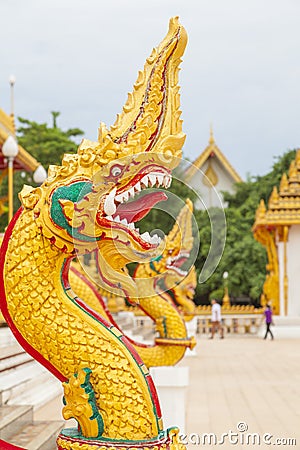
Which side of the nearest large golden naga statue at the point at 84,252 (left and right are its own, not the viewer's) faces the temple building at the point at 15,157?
left

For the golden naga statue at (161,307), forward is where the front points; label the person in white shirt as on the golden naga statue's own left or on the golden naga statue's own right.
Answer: on the golden naga statue's own left

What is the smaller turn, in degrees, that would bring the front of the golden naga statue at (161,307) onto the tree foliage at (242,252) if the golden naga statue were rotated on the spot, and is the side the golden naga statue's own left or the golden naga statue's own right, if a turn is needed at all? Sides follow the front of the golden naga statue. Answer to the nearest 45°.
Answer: approximately 90° to the golden naga statue's own left

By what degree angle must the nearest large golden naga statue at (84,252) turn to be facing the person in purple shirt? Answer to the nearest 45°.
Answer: approximately 90° to its left

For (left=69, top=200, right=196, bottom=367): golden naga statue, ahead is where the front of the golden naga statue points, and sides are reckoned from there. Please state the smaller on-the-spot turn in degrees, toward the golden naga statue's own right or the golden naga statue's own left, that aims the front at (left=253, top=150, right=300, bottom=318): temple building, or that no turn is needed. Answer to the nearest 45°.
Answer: approximately 90° to the golden naga statue's own left

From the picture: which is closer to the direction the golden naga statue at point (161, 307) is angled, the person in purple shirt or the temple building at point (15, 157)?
the person in purple shirt

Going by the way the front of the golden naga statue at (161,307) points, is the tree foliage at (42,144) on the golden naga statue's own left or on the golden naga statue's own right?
on the golden naga statue's own left

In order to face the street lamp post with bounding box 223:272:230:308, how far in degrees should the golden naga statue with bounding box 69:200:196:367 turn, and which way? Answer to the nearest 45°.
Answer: approximately 90° to its left

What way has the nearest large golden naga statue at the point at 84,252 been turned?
to the viewer's right

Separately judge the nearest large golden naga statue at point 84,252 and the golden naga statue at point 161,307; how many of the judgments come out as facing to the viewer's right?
2

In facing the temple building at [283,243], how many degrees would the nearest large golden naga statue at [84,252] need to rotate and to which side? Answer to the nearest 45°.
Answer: approximately 90° to its left
